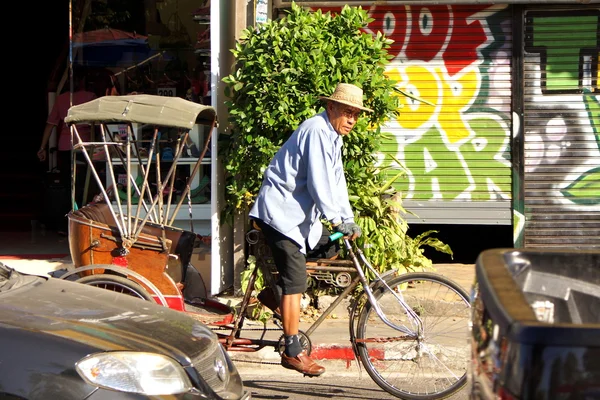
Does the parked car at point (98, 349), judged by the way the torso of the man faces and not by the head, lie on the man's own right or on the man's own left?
on the man's own right

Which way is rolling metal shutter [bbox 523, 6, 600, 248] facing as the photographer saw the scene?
facing the viewer

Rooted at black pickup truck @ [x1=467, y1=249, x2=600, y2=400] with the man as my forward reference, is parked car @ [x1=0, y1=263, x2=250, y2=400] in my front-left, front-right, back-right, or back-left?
front-left

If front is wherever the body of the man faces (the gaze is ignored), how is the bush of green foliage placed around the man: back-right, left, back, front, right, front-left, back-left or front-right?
left

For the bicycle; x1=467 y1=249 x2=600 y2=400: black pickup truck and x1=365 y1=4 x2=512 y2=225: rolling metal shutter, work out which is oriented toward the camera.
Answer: the rolling metal shutter

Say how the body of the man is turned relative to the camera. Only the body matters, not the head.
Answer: to the viewer's right

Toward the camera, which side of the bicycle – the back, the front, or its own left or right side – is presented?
right

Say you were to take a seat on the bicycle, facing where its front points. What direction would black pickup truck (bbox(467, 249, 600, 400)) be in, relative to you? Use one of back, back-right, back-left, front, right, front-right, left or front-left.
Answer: right

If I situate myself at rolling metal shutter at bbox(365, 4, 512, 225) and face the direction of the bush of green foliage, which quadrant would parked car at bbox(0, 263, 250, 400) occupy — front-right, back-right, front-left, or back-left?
front-left

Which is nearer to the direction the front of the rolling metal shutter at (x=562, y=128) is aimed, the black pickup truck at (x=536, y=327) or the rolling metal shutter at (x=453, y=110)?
the black pickup truck

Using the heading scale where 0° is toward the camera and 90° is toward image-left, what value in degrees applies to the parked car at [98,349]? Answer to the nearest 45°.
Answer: approximately 315°

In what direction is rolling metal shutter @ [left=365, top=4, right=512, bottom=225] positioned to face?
toward the camera

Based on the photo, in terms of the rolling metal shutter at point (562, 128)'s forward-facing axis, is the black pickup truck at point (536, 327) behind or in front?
in front
